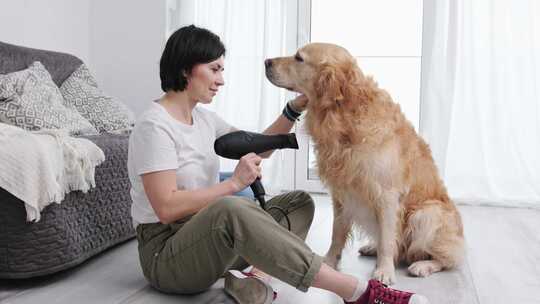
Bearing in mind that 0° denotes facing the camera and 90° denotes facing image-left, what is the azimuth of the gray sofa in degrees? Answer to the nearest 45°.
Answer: approximately 315°

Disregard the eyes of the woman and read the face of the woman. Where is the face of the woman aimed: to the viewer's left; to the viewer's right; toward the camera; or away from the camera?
to the viewer's right
